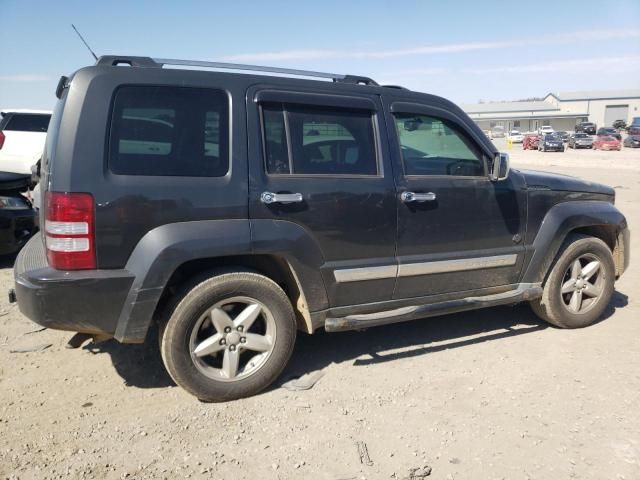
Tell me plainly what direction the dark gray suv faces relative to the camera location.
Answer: facing away from the viewer and to the right of the viewer

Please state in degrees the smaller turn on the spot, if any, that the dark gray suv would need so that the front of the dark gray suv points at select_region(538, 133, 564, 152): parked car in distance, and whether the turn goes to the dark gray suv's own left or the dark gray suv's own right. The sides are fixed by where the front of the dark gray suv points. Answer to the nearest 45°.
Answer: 0° — it already faces it

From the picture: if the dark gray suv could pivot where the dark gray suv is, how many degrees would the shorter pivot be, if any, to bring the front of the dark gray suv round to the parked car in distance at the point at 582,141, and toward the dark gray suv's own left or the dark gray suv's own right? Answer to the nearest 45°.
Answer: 0° — it already faces it

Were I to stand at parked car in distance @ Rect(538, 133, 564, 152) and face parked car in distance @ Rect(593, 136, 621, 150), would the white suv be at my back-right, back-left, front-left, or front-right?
back-right
